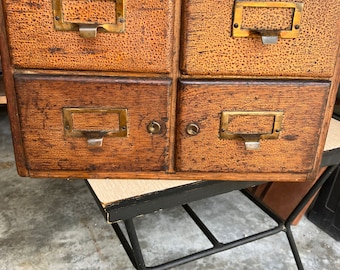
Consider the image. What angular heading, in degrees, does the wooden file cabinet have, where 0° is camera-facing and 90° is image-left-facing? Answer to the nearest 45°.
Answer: approximately 0°
